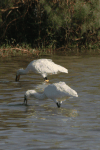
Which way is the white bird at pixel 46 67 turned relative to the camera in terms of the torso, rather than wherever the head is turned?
to the viewer's left

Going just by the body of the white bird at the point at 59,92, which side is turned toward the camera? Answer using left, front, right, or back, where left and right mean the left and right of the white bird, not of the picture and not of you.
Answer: left

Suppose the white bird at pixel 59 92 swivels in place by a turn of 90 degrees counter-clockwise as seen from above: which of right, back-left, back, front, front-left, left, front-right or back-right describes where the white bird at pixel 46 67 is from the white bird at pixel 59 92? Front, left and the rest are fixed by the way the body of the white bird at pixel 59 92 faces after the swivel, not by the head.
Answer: back
